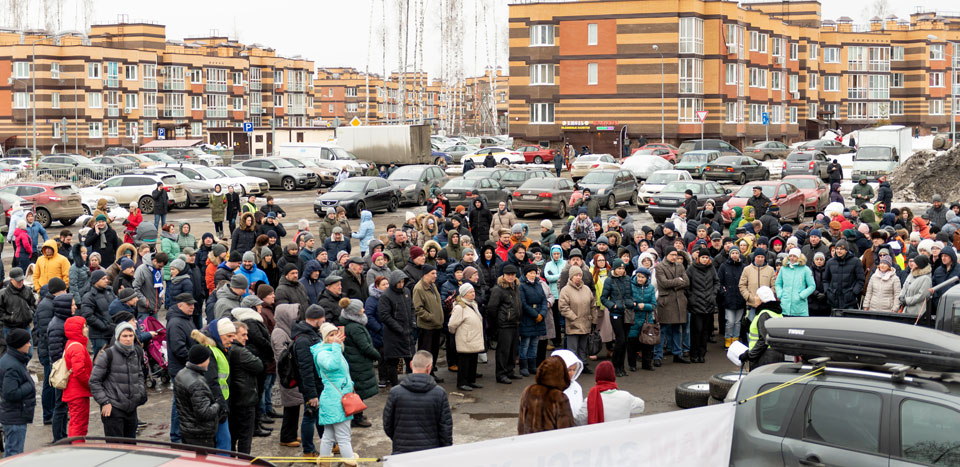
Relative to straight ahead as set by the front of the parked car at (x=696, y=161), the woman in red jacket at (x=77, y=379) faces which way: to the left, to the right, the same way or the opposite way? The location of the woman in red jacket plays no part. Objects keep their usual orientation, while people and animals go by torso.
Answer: the opposite way

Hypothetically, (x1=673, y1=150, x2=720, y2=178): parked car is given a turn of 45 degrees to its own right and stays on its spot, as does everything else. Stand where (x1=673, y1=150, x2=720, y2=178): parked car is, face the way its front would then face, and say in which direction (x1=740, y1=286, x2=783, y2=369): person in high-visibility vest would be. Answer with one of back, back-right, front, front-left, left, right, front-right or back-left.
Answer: left

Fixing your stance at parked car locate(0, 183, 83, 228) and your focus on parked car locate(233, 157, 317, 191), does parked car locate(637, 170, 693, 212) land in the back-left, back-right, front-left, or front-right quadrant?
front-right

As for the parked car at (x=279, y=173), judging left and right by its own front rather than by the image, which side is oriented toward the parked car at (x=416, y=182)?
front

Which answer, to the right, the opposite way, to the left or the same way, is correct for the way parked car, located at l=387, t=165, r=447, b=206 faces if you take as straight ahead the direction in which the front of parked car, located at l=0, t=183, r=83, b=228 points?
to the left

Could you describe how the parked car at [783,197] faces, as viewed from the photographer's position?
facing the viewer and to the left of the viewer
